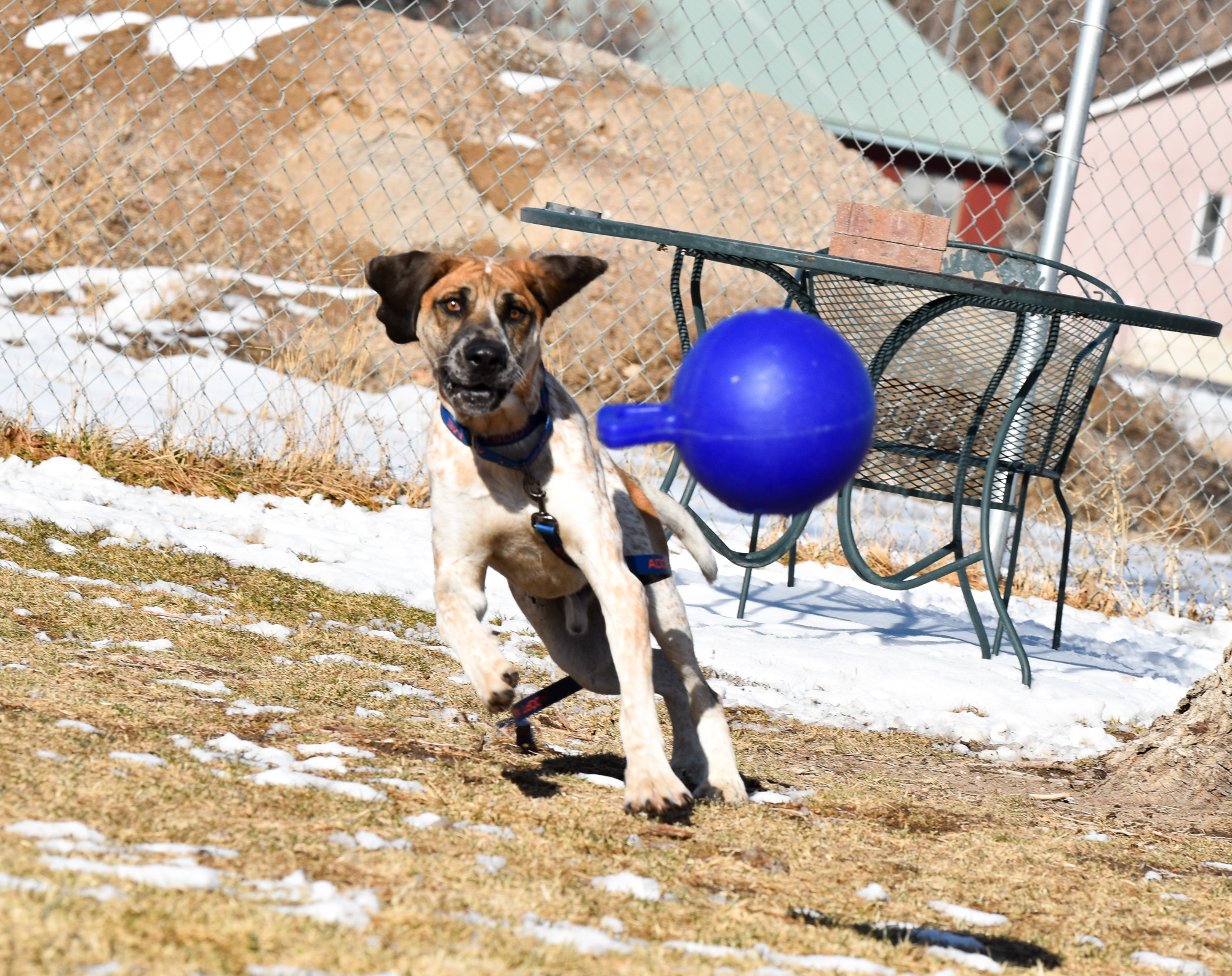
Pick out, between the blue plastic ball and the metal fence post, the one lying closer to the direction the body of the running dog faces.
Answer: the blue plastic ball

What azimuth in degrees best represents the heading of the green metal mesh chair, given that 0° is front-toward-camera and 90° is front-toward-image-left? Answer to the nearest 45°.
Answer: approximately 45°

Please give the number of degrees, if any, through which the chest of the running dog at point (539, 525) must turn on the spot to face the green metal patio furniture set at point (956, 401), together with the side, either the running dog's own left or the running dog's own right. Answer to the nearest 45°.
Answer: approximately 180°

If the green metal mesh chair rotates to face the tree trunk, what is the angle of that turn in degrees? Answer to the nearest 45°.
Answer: approximately 45° to its left

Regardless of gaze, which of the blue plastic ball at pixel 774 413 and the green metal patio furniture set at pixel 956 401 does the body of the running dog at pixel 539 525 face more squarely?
the blue plastic ball

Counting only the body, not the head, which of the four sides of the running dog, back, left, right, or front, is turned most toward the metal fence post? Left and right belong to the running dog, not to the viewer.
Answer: back

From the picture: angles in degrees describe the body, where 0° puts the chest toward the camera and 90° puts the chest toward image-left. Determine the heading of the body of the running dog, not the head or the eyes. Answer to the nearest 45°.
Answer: approximately 45°
